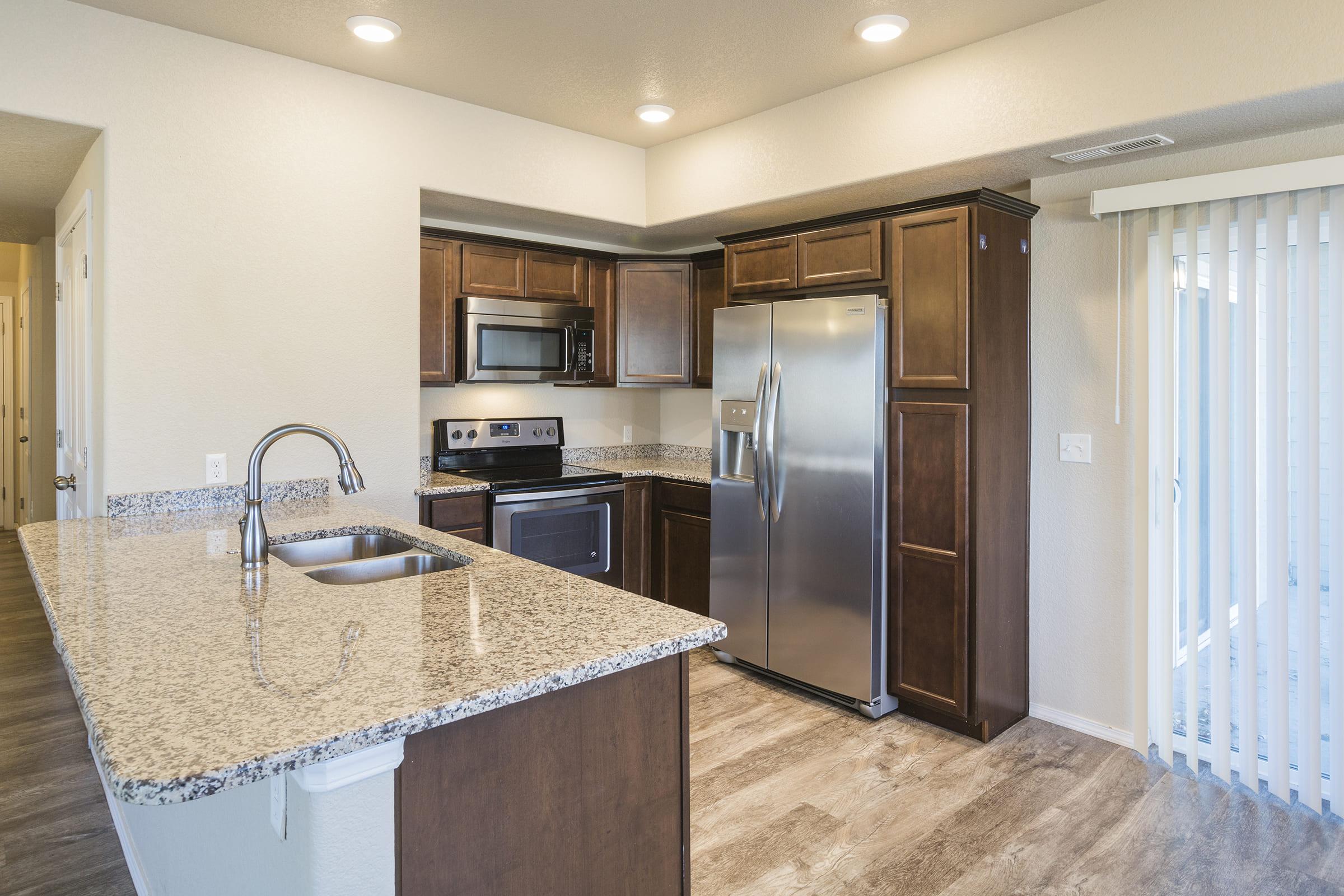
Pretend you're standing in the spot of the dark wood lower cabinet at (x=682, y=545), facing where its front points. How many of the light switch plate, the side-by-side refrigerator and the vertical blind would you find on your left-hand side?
3

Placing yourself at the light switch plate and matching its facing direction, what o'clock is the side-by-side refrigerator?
The side-by-side refrigerator is roughly at 3 o'clock from the light switch plate.

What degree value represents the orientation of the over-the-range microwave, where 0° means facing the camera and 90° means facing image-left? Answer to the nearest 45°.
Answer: approximately 315°

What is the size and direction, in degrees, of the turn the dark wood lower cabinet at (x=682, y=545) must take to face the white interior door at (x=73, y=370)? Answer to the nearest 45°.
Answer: approximately 45° to its right

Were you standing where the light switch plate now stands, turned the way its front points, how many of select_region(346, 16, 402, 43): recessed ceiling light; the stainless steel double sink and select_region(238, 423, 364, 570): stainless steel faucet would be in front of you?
3

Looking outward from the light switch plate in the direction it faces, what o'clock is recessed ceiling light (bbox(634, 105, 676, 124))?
The recessed ceiling light is roughly at 1 o'clock from the light switch plate.

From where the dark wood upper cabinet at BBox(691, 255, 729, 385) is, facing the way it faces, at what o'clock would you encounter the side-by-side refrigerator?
The side-by-side refrigerator is roughly at 10 o'clock from the dark wood upper cabinet.

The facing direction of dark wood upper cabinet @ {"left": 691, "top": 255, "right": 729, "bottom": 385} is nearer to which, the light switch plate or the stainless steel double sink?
the stainless steel double sink

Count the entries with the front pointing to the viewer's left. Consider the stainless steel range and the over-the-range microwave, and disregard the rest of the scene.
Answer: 0

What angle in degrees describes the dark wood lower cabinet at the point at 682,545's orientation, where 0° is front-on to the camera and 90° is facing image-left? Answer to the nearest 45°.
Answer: approximately 45°
